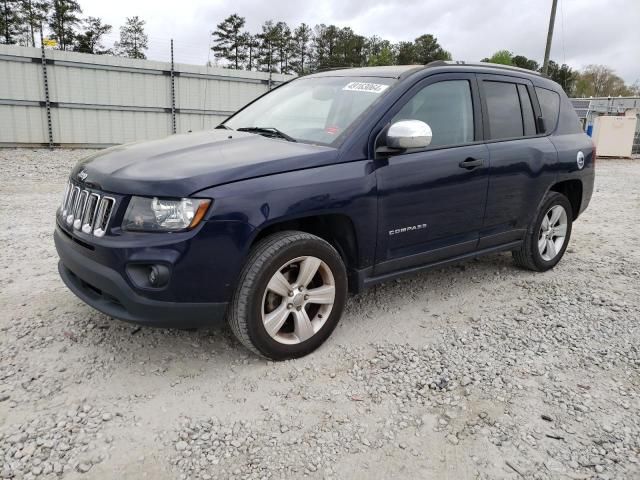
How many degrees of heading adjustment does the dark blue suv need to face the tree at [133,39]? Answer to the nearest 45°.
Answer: approximately 135° to its right

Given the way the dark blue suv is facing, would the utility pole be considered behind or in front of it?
behind

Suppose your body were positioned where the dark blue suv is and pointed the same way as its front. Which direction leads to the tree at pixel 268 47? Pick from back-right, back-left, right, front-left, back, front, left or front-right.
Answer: back-right

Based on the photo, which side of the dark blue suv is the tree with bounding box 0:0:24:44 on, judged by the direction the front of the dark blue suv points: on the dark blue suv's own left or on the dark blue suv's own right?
on the dark blue suv's own right

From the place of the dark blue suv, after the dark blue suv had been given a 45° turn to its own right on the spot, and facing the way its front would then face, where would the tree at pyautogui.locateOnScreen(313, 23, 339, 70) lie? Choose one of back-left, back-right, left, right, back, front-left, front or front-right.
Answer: right

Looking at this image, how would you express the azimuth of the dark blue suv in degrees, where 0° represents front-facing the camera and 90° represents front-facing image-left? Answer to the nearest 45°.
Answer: approximately 45°

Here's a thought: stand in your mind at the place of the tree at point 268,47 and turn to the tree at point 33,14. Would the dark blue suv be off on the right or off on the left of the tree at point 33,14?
left

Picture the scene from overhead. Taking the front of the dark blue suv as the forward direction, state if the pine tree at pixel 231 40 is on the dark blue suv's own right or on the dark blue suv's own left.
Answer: on the dark blue suv's own right

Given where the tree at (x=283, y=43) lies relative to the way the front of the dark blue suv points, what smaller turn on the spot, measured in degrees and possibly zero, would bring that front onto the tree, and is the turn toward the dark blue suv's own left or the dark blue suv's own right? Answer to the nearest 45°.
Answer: approximately 135° to the dark blue suv's own right

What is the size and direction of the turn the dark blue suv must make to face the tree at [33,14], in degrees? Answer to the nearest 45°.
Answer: approximately 90° to its right

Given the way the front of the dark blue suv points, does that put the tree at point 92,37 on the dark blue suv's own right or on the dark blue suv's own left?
on the dark blue suv's own right

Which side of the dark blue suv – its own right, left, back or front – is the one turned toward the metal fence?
right

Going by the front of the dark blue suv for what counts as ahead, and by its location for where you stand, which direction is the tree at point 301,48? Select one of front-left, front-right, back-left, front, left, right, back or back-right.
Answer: back-right
